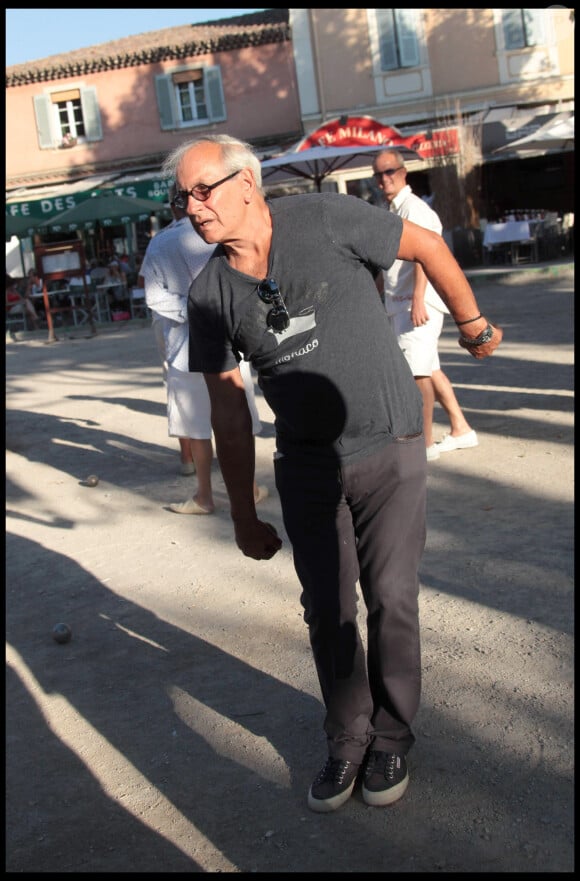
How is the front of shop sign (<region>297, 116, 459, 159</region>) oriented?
toward the camera

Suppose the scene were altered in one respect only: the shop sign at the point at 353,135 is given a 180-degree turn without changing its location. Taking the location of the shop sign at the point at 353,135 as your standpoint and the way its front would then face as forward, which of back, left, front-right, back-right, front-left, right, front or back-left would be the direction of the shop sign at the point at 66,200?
front-left

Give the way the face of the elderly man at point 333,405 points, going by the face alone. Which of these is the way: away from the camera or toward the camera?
toward the camera

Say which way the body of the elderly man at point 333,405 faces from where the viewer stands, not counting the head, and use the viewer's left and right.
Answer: facing the viewer and to the left of the viewer

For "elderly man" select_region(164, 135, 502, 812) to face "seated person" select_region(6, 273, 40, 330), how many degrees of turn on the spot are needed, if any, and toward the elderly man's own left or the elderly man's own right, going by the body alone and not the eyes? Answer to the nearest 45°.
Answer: approximately 135° to the elderly man's own right

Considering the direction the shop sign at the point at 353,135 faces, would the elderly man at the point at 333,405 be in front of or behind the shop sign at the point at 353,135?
in front

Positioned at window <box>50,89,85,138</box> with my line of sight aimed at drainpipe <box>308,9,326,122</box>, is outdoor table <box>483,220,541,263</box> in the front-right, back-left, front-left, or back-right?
front-right

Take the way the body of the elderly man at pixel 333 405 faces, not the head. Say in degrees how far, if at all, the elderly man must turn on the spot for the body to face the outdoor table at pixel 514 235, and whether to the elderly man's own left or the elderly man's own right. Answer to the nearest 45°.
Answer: approximately 135° to the elderly man's own right

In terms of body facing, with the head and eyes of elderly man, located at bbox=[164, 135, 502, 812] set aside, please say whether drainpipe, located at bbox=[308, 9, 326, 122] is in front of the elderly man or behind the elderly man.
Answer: behind

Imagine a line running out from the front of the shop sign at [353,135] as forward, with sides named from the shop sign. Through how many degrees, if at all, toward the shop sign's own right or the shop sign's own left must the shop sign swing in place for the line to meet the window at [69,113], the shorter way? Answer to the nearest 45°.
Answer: approximately 135° to the shop sign's own right

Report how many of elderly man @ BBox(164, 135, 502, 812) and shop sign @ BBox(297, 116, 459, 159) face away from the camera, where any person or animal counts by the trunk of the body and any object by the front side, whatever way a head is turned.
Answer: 0
